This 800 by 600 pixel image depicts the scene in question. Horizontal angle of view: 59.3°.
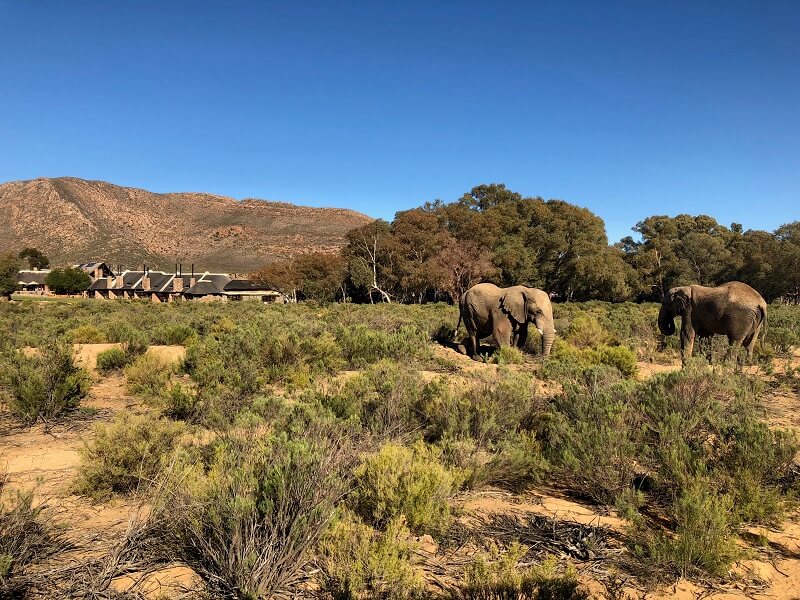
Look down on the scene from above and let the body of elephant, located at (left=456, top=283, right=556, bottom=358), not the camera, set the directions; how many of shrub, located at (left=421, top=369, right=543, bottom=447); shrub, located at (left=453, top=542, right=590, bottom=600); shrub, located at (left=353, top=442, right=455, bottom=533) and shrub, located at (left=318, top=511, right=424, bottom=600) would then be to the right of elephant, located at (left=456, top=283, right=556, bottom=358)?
4

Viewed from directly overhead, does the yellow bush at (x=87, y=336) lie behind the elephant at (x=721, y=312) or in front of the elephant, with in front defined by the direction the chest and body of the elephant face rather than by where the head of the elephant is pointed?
in front

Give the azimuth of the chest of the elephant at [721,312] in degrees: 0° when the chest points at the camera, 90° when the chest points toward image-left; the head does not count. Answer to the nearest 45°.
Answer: approximately 90°

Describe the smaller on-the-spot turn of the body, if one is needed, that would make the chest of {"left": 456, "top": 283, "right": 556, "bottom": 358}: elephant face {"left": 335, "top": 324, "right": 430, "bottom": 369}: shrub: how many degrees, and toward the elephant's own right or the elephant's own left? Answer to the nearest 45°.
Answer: approximately 135° to the elephant's own right

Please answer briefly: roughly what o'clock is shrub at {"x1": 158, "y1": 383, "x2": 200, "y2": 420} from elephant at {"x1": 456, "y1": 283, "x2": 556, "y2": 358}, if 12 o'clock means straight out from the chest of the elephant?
The shrub is roughly at 4 o'clock from the elephant.

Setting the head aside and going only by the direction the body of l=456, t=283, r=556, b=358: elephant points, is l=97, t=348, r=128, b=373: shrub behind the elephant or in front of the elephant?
behind

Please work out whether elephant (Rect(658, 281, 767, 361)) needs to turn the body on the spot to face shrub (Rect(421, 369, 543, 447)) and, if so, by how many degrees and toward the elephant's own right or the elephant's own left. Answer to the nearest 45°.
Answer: approximately 90° to the elephant's own left

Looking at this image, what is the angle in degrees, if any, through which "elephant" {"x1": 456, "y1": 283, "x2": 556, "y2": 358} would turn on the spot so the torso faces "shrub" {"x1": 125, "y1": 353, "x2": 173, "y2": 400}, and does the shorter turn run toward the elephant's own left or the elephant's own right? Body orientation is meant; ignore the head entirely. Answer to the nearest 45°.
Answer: approximately 135° to the elephant's own right

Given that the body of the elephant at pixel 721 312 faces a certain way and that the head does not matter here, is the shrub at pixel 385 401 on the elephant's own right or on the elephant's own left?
on the elephant's own left

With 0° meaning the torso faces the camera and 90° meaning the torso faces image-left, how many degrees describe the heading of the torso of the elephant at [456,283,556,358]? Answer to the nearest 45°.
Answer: approximately 270°

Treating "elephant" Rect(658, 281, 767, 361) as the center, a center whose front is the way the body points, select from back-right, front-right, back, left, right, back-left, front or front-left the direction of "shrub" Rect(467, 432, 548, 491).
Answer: left
